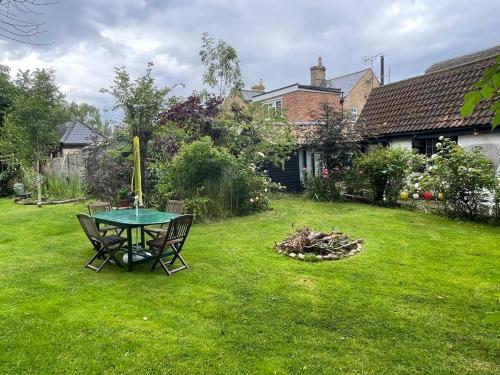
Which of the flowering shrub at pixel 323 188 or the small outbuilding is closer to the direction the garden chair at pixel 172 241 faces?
the small outbuilding

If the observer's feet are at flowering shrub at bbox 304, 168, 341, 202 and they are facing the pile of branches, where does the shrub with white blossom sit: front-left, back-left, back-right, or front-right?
front-left

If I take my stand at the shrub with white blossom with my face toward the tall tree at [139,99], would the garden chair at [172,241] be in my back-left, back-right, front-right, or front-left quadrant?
front-left

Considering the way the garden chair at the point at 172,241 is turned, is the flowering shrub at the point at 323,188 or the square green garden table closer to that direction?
the square green garden table

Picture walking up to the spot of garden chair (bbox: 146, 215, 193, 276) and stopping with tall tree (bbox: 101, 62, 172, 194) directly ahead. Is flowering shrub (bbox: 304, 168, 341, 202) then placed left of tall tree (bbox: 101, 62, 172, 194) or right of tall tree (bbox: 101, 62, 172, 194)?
right

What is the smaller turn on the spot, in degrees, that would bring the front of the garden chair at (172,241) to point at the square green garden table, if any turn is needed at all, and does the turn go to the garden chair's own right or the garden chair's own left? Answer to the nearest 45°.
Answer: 0° — it already faces it

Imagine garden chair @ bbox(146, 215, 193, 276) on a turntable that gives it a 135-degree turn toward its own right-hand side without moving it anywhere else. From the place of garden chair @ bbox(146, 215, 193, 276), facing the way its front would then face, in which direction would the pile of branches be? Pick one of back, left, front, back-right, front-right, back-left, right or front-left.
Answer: front

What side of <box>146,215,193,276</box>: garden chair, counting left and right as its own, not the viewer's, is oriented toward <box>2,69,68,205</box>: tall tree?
front

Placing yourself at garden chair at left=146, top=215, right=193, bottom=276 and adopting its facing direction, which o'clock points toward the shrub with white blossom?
The shrub with white blossom is roughly at 4 o'clock from the garden chair.

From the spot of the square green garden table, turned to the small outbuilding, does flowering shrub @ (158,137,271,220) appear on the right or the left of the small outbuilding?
right

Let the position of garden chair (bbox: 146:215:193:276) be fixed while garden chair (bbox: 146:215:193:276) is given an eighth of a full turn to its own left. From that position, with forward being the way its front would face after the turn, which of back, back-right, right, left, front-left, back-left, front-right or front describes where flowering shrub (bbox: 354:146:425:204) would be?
back-right

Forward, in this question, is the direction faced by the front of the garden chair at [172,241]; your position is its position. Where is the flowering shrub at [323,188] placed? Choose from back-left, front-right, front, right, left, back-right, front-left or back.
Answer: right

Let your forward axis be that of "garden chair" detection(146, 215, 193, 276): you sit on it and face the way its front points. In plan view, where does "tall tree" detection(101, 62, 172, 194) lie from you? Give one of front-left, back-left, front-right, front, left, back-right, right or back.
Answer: front-right

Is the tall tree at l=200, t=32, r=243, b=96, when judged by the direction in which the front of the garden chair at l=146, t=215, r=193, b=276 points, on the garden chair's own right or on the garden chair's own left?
on the garden chair's own right

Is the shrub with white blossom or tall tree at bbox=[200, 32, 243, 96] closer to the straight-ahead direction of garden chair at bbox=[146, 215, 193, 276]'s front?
the tall tree

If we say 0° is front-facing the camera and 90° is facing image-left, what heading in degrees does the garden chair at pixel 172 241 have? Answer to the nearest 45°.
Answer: approximately 135°

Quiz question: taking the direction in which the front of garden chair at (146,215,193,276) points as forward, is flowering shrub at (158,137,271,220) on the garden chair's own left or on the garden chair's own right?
on the garden chair's own right

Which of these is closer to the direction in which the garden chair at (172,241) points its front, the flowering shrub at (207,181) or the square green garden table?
the square green garden table
